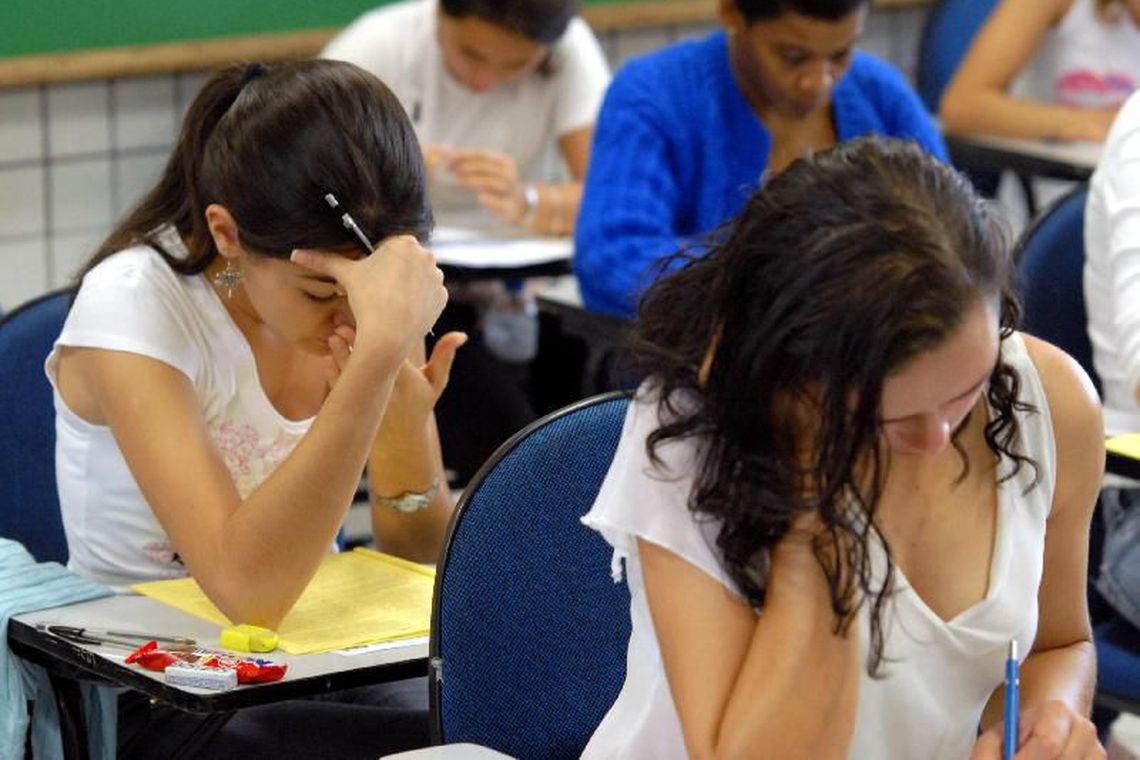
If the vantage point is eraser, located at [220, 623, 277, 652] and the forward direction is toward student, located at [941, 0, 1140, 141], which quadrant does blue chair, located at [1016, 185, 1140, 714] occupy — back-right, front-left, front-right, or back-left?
front-right

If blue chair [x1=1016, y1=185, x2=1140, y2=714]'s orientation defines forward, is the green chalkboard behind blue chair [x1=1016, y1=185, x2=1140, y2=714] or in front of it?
behind

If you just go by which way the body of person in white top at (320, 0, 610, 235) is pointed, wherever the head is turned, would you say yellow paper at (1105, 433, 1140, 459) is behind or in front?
in front

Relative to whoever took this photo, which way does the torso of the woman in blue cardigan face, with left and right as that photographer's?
facing the viewer and to the right of the viewer

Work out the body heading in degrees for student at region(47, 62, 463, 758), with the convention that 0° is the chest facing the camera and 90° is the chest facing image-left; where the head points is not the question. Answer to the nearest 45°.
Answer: approximately 315°

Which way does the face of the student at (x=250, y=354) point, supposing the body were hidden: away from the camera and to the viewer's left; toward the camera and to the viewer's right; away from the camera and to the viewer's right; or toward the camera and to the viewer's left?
toward the camera and to the viewer's right

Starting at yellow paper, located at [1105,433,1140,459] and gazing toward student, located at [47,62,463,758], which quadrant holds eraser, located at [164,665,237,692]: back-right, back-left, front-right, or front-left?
front-left

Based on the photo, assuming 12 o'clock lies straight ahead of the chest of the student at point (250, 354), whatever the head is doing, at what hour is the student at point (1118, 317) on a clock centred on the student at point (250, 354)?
the student at point (1118, 317) is roughly at 10 o'clock from the student at point (250, 354).

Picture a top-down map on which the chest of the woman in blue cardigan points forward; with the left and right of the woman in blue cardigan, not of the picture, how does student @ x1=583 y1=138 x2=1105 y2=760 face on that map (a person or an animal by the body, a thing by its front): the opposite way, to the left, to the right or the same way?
the same way

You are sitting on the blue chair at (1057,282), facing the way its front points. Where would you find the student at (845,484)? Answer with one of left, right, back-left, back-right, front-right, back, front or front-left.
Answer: front-right

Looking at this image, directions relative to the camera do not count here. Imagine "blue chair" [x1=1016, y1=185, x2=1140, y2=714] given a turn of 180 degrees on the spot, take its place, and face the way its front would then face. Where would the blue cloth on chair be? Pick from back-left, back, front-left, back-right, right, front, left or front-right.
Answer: left

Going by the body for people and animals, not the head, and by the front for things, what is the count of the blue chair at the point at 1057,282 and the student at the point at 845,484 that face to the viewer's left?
0

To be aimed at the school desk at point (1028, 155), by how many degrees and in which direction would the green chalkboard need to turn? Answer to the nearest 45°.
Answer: approximately 45° to its left

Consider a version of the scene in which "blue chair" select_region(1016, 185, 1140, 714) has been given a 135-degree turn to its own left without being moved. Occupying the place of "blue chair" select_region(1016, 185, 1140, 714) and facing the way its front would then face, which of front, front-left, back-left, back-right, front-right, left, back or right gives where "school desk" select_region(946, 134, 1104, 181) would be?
front

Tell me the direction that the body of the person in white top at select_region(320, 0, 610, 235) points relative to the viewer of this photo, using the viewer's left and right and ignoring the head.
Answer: facing the viewer

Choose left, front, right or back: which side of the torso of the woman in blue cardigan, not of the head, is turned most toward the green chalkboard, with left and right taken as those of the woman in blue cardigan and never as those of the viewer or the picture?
back

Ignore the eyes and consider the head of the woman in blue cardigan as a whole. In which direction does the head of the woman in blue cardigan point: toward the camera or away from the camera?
toward the camera
